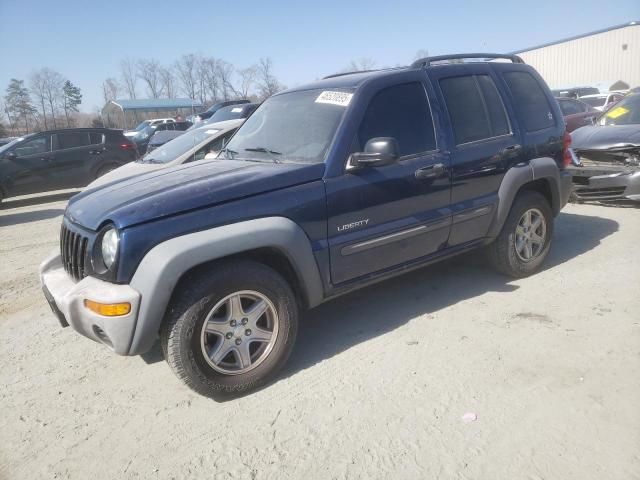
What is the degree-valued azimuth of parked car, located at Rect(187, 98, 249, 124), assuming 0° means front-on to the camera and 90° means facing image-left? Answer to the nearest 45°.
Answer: approximately 45°

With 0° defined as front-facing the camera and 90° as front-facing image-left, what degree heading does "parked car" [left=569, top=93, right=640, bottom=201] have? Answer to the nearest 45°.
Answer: approximately 45°

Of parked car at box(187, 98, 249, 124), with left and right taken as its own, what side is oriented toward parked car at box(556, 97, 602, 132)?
left

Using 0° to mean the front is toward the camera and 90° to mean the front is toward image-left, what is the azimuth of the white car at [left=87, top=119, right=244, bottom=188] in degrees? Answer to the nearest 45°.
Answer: approximately 45°

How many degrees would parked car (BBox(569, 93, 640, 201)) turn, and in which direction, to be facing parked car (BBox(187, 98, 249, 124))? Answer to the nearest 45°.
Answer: approximately 90° to its right

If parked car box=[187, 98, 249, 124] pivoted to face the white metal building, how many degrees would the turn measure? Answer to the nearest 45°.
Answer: approximately 180°
